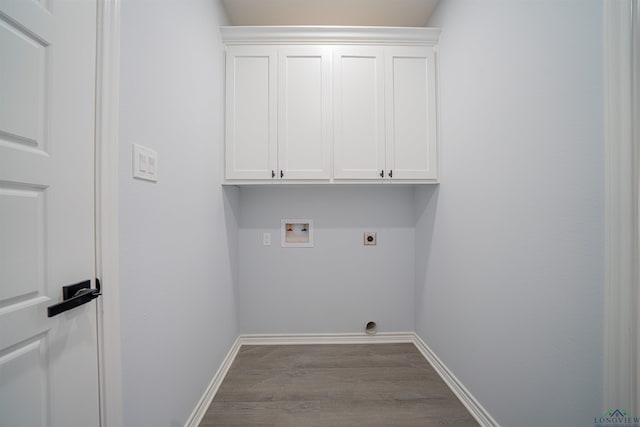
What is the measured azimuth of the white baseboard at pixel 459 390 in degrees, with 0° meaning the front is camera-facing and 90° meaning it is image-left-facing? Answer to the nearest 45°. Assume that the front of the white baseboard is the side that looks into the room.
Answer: approximately 90°

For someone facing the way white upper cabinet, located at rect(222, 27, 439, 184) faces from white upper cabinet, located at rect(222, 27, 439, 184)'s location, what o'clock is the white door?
The white door is roughly at 1 o'clock from the white upper cabinet.

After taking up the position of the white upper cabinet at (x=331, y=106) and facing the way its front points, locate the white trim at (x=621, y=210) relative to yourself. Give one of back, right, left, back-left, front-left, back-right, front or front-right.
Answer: front-left

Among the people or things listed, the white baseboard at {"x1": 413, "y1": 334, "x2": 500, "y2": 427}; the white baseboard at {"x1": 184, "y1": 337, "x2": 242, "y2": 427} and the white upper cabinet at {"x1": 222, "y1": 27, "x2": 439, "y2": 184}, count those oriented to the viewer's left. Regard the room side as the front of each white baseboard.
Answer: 1

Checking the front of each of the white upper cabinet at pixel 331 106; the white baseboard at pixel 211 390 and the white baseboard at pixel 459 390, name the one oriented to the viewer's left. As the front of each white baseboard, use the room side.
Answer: the white baseboard at pixel 459 390

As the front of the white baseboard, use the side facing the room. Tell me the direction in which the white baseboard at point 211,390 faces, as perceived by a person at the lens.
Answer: facing to the right of the viewer

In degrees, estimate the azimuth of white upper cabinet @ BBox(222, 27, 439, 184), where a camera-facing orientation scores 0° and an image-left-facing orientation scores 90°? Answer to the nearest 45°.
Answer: approximately 0°
